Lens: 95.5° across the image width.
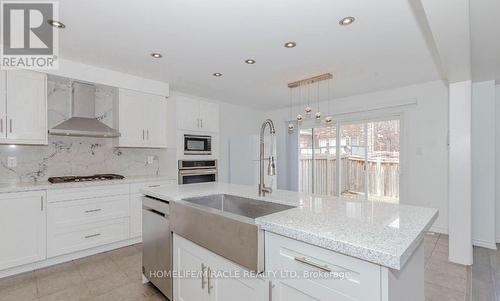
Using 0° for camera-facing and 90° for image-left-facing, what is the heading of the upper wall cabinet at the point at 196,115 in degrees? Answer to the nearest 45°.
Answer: approximately 315°

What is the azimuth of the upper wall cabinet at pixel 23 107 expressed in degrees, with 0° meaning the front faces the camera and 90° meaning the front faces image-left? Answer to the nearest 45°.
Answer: approximately 0°

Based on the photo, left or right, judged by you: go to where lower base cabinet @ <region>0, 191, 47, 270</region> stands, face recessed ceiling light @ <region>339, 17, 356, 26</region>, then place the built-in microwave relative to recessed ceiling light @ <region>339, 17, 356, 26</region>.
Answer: left

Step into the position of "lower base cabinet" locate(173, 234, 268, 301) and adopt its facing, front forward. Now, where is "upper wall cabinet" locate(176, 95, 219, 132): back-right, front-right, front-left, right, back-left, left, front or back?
back-right

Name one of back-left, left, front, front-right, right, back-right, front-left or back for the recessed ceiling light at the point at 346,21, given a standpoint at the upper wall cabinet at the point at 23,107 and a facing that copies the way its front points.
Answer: front-left

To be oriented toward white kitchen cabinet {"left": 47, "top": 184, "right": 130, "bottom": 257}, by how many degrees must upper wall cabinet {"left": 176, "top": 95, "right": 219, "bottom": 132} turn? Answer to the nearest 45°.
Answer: approximately 90° to its right

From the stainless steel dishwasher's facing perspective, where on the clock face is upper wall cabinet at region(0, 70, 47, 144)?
The upper wall cabinet is roughly at 3 o'clock from the stainless steel dishwasher.

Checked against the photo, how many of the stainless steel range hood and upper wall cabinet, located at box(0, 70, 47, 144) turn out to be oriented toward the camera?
2

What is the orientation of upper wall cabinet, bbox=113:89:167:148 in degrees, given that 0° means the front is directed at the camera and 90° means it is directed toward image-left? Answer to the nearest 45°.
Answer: approximately 315°
